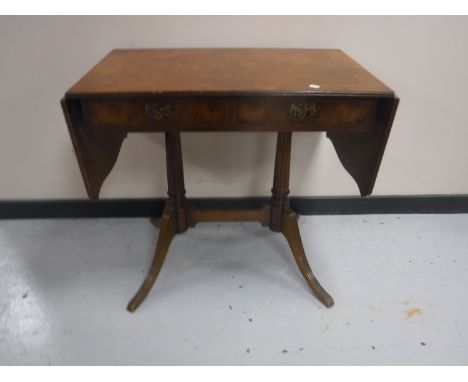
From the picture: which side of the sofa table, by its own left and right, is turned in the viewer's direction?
front
